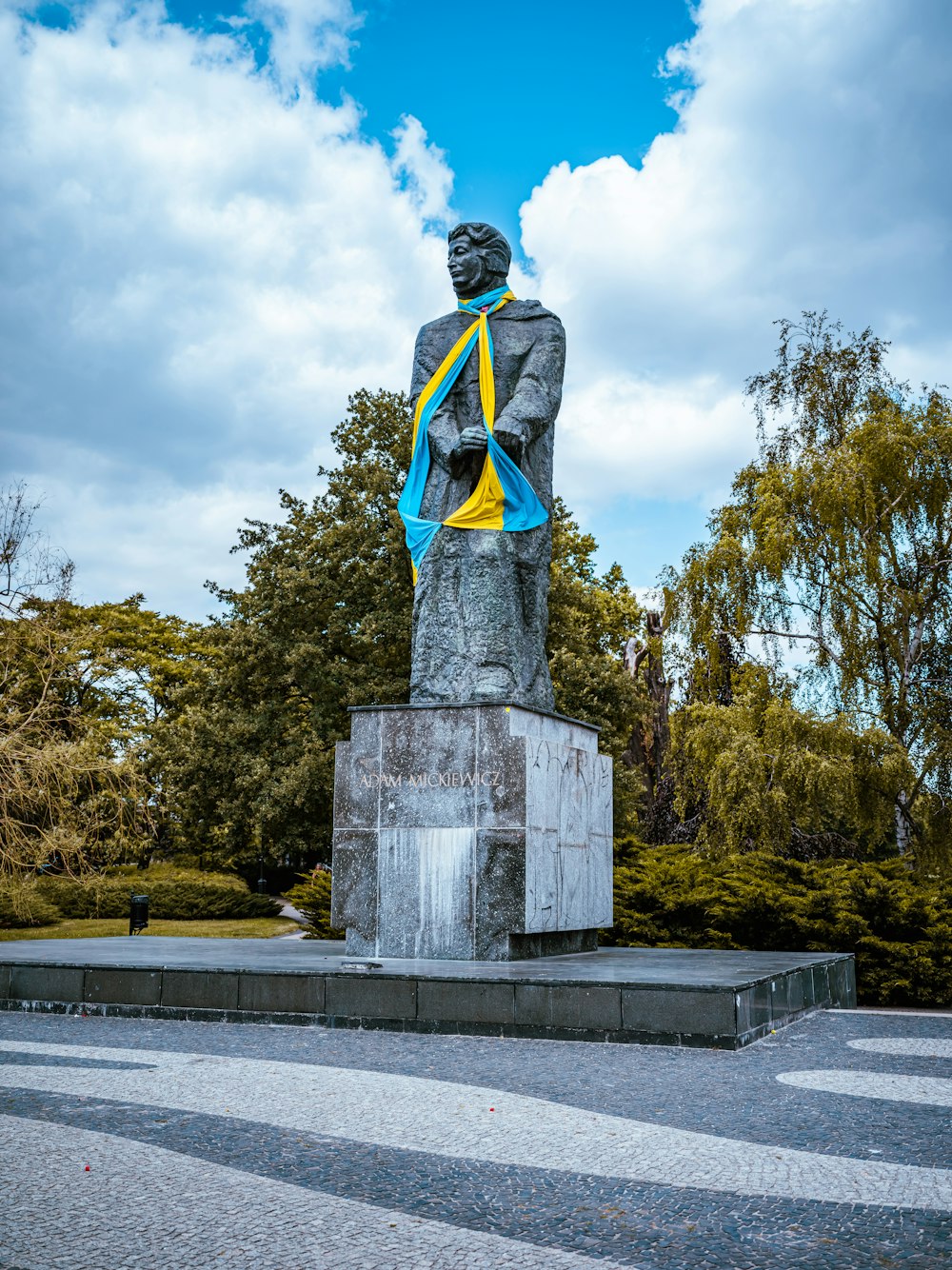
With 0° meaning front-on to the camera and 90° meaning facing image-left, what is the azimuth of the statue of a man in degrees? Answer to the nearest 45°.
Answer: approximately 45°

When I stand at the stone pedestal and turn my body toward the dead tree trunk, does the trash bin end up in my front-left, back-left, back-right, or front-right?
front-left

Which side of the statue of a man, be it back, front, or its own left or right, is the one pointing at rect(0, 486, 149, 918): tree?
right

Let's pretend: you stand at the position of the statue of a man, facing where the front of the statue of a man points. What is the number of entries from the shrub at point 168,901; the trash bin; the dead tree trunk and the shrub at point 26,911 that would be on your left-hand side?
0

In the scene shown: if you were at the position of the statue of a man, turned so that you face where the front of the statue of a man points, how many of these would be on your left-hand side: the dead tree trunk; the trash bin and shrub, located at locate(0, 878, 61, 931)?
0

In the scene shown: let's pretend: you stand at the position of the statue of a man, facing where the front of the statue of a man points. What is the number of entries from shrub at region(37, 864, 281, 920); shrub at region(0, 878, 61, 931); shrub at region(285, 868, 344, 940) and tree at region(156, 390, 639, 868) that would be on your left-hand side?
0

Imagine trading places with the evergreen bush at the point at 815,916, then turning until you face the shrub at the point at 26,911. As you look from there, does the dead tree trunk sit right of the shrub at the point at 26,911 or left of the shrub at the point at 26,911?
right

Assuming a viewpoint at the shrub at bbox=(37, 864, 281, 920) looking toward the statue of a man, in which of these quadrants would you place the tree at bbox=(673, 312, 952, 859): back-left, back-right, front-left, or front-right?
front-left

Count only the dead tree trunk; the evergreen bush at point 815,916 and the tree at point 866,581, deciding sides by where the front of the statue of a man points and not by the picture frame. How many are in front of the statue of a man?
0

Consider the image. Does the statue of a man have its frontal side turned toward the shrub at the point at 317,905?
no

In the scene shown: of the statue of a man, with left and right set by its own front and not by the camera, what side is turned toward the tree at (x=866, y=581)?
back
